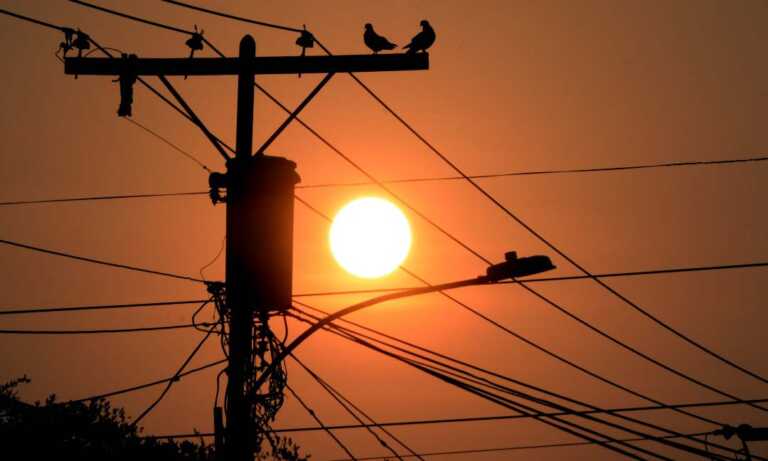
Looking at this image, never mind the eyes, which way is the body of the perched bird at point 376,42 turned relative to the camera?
to the viewer's left

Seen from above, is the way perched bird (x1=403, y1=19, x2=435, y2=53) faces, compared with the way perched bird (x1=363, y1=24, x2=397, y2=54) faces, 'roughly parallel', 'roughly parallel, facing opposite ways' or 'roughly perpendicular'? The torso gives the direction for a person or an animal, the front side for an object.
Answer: roughly parallel, facing opposite ways

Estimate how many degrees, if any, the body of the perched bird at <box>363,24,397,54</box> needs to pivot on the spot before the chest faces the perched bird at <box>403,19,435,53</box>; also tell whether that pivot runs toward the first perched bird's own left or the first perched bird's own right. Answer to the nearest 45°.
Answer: approximately 180°

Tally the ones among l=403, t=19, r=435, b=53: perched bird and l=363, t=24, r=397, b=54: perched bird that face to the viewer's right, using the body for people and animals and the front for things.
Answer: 1

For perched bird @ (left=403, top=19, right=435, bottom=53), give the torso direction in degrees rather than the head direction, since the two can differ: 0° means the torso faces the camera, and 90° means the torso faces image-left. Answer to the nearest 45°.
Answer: approximately 270°

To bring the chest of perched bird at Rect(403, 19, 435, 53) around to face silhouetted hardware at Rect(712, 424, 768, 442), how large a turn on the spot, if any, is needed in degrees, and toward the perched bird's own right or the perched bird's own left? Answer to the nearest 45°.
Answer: approximately 45° to the perched bird's own left

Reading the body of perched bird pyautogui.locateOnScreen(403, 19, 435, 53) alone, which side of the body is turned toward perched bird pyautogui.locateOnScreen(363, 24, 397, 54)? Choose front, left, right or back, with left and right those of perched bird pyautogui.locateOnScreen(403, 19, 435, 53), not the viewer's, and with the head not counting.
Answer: back

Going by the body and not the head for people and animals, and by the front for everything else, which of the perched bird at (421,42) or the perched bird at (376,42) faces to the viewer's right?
the perched bird at (421,42)
